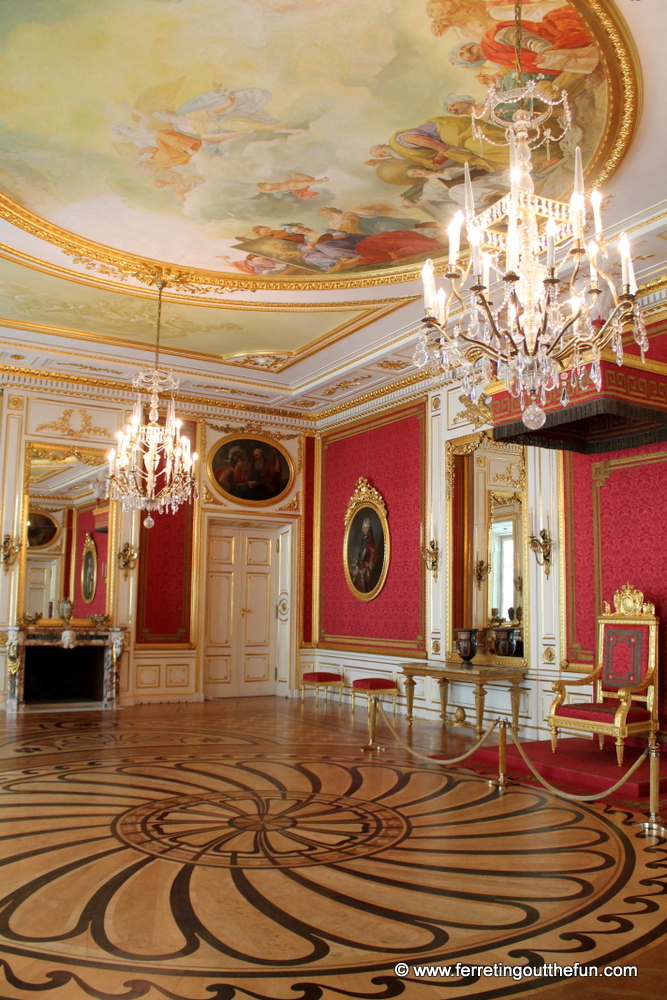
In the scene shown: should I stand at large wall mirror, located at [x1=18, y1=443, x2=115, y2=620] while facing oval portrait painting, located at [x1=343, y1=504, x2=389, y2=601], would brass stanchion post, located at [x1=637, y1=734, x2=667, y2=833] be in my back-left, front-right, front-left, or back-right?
front-right

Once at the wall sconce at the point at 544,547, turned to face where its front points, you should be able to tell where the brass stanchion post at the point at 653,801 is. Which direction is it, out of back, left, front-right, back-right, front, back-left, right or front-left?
front-left

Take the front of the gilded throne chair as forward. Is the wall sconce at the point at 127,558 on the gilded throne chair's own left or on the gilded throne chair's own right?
on the gilded throne chair's own right

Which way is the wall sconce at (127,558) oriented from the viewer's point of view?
toward the camera

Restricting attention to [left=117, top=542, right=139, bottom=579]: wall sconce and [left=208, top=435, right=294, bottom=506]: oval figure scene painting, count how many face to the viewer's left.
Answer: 0

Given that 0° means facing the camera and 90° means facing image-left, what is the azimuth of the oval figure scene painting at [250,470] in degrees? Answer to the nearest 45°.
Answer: approximately 315°

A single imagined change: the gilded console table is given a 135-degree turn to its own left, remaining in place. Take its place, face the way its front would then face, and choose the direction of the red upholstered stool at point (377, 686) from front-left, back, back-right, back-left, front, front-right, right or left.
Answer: back-left

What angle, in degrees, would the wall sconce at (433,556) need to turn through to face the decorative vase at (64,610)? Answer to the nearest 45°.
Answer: approximately 45° to its right

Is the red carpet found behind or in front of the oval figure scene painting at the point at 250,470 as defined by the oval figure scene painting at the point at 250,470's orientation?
in front

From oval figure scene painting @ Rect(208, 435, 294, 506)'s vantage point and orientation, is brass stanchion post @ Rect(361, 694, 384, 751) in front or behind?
in front

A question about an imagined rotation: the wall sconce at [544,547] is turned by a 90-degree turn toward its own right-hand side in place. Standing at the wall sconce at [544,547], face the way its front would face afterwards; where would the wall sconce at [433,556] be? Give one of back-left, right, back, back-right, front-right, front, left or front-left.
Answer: front

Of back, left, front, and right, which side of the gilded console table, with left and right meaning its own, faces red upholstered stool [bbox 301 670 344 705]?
right

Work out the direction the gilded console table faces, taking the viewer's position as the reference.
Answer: facing the viewer and to the left of the viewer
